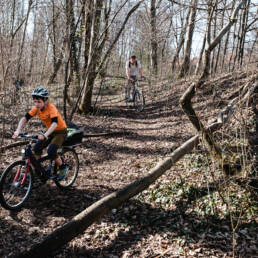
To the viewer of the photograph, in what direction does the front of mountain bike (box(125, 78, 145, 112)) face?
facing the viewer and to the right of the viewer

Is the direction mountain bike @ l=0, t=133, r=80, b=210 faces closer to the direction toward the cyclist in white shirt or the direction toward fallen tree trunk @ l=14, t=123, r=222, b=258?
the fallen tree trunk

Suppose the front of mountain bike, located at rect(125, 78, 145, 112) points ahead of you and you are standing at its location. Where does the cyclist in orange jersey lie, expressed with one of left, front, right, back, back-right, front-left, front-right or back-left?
front-right

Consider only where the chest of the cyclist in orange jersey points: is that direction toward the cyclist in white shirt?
no

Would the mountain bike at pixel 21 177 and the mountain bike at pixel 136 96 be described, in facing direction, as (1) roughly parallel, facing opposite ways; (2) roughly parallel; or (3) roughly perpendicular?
roughly perpendicular

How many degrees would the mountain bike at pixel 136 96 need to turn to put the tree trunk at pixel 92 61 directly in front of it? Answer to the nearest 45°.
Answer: approximately 90° to its right

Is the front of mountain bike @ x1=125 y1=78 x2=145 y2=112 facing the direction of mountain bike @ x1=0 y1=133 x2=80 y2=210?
no
